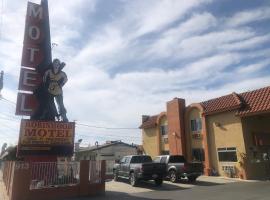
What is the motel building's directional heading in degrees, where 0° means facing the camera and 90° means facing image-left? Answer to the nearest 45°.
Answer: approximately 45°

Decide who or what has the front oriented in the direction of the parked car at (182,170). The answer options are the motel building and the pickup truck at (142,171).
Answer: the motel building

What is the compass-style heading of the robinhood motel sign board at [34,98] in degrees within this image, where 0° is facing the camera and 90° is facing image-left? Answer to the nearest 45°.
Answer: approximately 0°

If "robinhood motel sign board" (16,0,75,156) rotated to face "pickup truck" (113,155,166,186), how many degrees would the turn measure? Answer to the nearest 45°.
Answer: approximately 90° to its left
